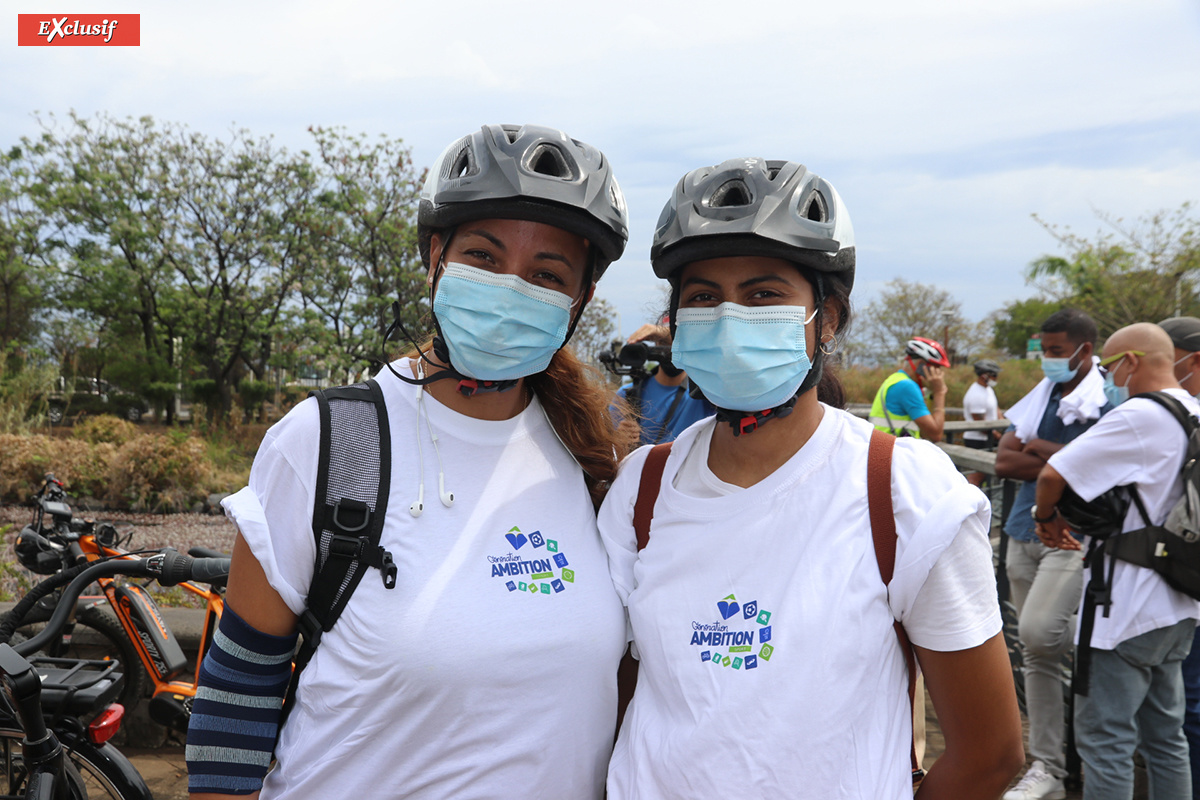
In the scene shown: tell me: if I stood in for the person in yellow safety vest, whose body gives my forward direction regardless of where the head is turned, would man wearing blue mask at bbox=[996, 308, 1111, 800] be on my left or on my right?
on my right

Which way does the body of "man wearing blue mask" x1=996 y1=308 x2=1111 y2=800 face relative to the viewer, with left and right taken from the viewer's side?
facing the viewer and to the left of the viewer

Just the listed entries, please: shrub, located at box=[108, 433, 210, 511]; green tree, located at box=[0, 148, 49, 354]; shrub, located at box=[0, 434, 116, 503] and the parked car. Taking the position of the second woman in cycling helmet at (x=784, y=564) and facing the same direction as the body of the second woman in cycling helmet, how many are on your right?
4

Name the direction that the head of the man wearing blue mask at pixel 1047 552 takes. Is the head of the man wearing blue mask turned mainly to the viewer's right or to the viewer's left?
to the viewer's left

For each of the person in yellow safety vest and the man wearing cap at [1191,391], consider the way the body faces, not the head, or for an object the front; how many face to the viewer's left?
1

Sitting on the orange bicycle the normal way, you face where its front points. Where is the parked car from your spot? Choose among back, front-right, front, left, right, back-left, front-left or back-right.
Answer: back-right

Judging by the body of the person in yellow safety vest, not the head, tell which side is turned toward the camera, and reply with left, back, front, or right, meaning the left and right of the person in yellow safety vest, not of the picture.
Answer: right

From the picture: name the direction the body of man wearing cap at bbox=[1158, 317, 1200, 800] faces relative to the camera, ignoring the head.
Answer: to the viewer's left

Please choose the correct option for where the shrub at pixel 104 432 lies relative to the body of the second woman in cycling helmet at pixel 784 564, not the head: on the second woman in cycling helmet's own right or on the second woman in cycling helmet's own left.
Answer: on the second woman in cycling helmet's own right
